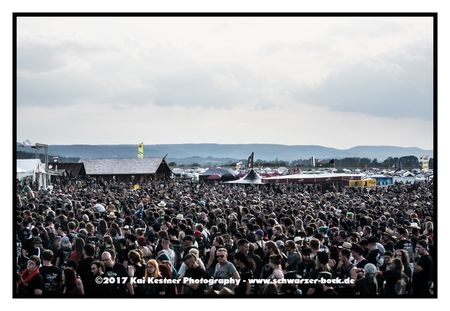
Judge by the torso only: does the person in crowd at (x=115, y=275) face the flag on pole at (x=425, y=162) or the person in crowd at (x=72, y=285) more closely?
the person in crowd

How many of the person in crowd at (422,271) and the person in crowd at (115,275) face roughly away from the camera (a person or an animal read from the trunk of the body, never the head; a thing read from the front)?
0

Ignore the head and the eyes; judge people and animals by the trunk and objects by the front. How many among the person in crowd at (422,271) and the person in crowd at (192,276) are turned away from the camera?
0

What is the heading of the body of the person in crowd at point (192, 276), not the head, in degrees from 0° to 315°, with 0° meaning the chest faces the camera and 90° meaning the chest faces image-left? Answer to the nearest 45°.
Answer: approximately 45°

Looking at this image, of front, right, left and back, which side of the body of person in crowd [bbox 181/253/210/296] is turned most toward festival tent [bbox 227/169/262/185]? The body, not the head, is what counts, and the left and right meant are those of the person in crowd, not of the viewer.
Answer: back

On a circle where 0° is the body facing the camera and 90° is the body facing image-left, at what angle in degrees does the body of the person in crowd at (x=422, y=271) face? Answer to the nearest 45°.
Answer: approximately 45°

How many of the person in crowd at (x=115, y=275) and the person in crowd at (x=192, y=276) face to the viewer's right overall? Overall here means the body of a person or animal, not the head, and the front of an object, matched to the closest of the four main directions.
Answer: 0
